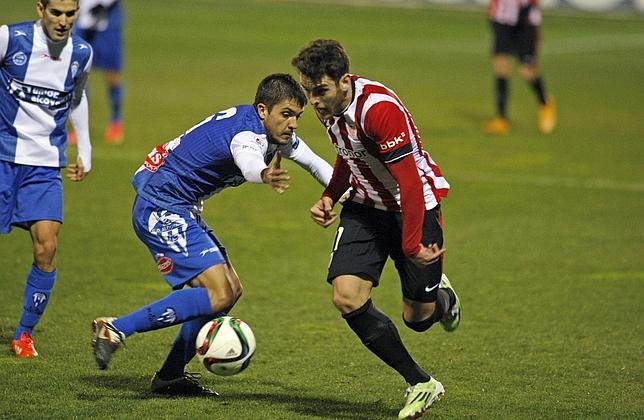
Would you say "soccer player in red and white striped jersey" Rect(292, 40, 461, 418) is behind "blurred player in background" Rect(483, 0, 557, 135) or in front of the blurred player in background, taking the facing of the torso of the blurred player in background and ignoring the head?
in front

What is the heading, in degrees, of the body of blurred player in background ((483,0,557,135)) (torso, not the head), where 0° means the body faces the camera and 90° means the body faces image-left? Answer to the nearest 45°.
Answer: approximately 45°

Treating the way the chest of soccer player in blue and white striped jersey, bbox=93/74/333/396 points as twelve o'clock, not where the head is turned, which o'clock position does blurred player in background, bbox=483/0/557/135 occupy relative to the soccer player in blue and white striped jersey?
The blurred player in background is roughly at 10 o'clock from the soccer player in blue and white striped jersey.

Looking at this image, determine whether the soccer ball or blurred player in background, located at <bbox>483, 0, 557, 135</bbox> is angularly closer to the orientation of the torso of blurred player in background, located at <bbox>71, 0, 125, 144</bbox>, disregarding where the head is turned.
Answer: the soccer ball

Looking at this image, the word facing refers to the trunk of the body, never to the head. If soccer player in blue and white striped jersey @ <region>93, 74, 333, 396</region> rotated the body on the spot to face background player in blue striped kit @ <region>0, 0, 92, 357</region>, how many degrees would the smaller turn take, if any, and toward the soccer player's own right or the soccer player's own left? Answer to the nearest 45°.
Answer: approximately 135° to the soccer player's own left

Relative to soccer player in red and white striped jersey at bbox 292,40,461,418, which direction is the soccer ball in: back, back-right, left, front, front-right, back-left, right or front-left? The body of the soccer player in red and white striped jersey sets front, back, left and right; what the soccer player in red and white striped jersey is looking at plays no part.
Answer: front

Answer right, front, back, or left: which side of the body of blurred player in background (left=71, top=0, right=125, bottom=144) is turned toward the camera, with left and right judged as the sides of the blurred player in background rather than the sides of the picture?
front

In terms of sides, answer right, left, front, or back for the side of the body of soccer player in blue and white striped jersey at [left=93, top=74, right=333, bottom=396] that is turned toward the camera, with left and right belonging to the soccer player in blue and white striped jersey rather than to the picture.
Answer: right

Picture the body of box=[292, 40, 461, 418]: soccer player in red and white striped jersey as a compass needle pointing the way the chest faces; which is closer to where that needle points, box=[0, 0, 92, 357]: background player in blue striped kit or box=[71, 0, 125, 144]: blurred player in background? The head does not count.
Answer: the background player in blue striped kit

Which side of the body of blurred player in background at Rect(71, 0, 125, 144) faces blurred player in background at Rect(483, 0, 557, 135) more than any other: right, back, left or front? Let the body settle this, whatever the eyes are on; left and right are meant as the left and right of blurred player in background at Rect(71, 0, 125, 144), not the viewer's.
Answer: left
